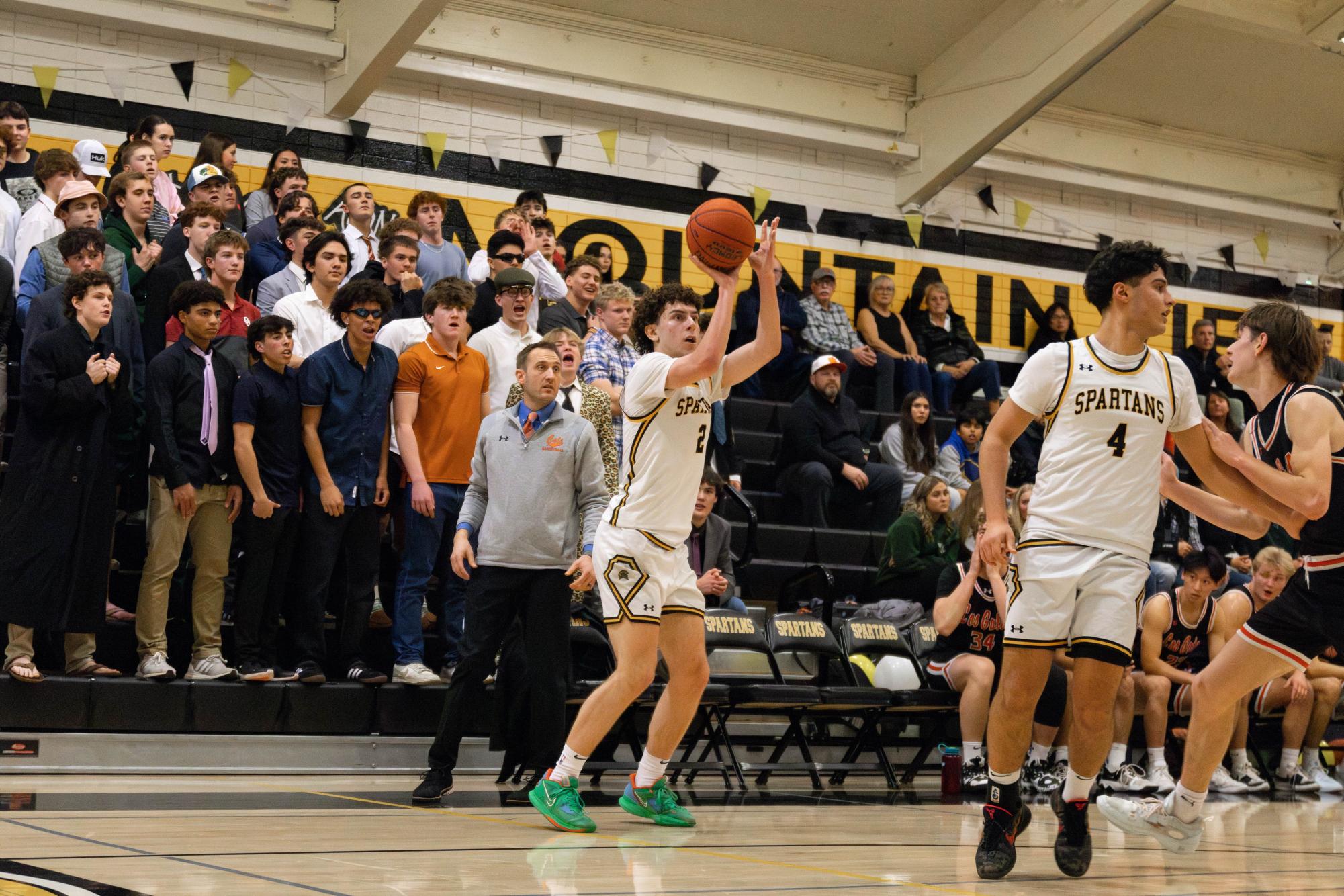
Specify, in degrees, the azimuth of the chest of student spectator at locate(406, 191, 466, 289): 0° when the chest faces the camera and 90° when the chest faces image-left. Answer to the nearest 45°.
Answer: approximately 0°

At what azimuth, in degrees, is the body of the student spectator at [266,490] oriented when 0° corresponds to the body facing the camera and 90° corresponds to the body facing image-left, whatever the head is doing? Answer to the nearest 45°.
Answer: approximately 315°

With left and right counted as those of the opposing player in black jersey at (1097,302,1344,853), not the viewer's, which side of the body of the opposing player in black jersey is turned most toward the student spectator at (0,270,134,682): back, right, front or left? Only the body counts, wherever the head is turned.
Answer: front

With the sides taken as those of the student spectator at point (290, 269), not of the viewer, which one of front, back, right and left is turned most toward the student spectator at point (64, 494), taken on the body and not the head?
right

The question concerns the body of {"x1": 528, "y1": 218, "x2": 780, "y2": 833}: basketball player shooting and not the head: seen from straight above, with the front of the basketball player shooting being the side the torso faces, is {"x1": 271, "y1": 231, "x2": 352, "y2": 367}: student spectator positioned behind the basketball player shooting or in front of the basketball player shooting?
behind

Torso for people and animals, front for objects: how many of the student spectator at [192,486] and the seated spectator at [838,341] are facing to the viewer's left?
0

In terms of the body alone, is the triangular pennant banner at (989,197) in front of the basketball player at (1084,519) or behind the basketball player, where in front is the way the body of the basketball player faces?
behind

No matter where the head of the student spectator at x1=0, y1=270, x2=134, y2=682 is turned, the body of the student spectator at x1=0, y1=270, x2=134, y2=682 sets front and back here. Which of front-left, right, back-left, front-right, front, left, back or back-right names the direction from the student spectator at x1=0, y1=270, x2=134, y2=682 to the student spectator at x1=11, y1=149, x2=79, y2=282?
back-left

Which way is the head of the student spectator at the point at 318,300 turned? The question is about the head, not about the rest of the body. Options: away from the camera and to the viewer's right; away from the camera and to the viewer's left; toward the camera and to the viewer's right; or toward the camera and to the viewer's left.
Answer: toward the camera and to the viewer's right

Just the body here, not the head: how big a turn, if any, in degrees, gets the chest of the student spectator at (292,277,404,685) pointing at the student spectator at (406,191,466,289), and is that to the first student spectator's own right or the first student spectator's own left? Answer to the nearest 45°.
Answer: approximately 135° to the first student spectator's own left

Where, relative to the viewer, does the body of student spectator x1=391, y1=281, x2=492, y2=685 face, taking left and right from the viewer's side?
facing the viewer and to the right of the viewer

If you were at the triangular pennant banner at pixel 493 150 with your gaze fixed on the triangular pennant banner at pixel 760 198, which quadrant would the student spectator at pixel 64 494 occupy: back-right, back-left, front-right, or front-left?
back-right

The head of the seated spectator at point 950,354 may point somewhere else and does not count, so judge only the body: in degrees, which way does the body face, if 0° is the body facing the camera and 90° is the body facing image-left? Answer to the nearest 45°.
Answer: approximately 0°

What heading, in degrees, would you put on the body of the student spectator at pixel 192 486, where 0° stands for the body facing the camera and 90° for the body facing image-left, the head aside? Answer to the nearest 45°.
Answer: approximately 315°
